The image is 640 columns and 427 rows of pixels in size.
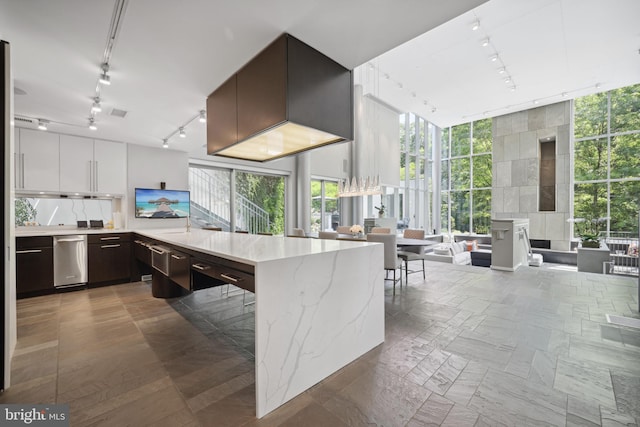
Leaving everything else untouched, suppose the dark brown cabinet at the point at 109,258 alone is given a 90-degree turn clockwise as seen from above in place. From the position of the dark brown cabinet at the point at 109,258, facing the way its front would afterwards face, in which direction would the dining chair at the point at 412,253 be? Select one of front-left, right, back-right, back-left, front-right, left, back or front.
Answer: back-left

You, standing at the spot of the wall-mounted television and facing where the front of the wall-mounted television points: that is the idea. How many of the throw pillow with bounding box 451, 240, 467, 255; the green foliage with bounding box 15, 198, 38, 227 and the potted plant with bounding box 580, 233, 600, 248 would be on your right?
1

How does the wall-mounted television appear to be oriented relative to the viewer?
toward the camera

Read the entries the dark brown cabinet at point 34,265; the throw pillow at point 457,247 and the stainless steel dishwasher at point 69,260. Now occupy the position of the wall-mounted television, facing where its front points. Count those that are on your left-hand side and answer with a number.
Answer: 1

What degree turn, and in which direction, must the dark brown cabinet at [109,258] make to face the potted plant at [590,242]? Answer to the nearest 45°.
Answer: approximately 45° to its left

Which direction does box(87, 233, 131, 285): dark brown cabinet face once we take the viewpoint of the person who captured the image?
facing the viewer

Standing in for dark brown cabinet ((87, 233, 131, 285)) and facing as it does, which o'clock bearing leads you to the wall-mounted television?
The wall-mounted television is roughly at 8 o'clock from the dark brown cabinet.

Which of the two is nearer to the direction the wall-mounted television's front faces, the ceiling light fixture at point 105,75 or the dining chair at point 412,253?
the ceiling light fixture

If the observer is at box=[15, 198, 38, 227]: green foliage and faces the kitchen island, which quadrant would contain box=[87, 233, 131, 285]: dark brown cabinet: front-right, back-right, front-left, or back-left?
front-left

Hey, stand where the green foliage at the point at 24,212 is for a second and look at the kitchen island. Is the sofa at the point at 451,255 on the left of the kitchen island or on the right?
left

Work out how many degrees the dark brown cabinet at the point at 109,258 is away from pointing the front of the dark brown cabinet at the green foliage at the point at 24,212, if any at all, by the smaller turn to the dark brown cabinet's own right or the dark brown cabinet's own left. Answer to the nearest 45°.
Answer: approximately 135° to the dark brown cabinet's own right

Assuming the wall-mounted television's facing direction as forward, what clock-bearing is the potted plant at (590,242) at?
The potted plant is roughly at 10 o'clock from the wall-mounted television.

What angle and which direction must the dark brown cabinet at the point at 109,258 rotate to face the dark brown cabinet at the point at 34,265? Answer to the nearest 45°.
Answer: approximately 90° to its right

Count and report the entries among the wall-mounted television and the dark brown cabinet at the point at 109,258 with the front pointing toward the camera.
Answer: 2

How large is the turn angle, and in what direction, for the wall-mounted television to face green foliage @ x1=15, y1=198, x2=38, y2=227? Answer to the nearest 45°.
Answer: approximately 90° to its right

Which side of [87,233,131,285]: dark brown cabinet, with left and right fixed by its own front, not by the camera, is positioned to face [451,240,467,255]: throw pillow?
left
